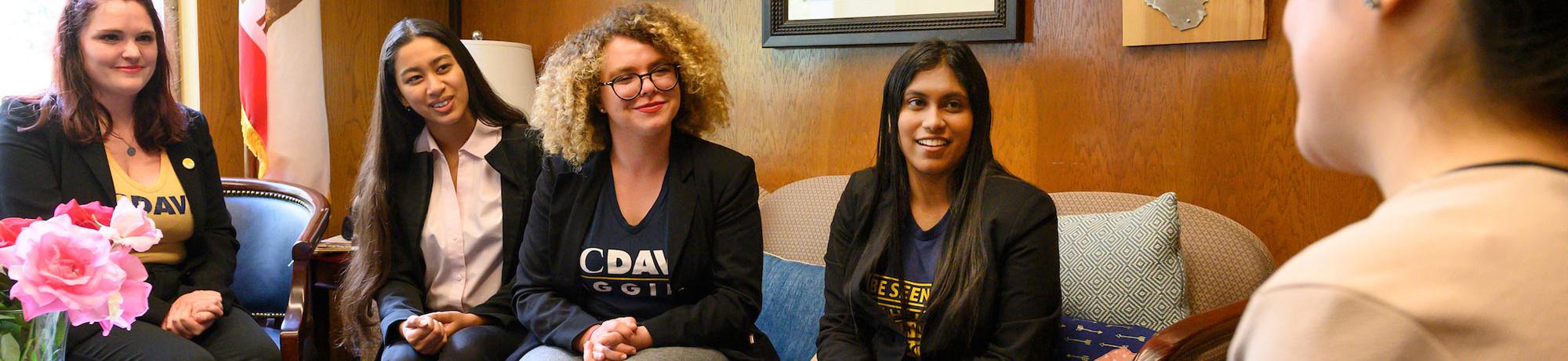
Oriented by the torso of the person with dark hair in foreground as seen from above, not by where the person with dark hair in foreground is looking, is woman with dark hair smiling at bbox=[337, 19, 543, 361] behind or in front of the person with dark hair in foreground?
in front

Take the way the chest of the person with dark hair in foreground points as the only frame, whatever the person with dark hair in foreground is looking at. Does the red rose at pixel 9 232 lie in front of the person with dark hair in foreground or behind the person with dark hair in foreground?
in front

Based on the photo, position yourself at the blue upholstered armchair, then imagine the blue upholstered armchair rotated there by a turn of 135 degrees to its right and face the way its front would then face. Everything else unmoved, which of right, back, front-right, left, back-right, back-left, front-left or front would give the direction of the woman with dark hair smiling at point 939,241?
back-right

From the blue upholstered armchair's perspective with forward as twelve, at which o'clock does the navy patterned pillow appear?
The navy patterned pillow is roughly at 9 o'clock from the blue upholstered armchair.

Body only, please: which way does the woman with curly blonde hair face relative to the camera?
toward the camera

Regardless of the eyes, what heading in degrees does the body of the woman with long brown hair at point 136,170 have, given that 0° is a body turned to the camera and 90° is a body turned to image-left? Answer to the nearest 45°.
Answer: approximately 315°

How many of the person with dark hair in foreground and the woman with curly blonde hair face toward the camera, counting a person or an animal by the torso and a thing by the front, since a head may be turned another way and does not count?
1

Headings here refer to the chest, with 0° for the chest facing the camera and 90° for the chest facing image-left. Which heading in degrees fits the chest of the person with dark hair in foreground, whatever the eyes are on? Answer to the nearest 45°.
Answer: approximately 135°

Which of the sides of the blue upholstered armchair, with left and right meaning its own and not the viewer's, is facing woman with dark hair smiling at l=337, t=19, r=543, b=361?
left

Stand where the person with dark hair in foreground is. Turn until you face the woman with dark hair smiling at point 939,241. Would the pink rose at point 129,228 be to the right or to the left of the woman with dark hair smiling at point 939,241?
left

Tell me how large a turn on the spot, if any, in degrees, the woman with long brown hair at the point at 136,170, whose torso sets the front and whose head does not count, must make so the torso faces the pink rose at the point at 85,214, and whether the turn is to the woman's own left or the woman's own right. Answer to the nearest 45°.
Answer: approximately 45° to the woman's own right

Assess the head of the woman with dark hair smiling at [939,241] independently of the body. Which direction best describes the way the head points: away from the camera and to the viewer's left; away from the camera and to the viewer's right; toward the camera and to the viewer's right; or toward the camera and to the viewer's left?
toward the camera and to the viewer's right

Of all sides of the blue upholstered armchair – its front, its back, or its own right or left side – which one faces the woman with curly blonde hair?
left
